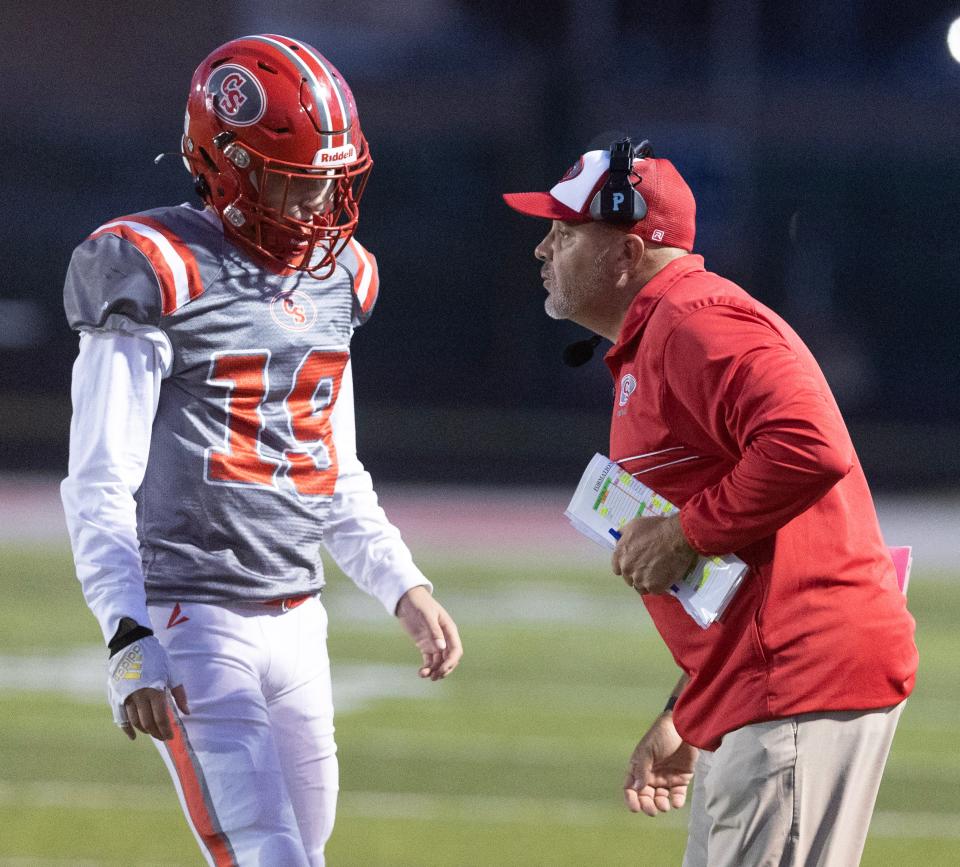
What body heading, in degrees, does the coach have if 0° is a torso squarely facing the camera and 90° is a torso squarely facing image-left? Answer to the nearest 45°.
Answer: approximately 90°

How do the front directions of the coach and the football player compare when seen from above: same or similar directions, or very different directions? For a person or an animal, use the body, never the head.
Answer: very different directions

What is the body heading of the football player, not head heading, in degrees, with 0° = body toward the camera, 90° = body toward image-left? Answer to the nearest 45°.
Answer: approximately 315°

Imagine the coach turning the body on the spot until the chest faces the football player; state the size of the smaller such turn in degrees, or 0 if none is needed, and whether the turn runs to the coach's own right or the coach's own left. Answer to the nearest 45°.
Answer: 0° — they already face them

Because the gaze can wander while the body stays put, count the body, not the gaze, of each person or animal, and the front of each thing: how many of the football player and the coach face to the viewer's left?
1

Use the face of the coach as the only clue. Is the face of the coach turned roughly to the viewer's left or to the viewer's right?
to the viewer's left
